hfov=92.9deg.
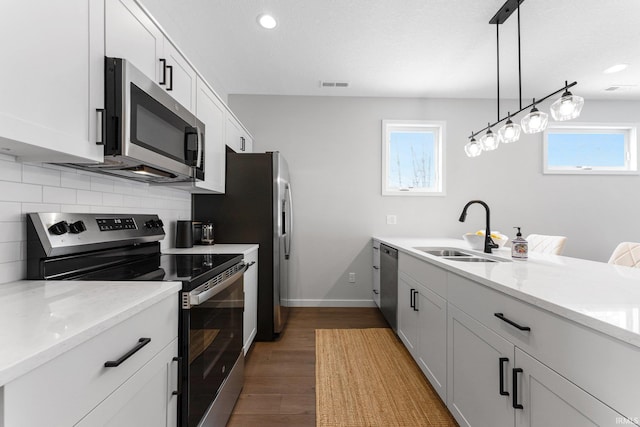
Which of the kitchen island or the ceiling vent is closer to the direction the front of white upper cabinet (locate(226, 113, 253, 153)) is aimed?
the ceiling vent

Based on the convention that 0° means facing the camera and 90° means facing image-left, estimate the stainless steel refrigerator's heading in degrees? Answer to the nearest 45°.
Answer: approximately 270°

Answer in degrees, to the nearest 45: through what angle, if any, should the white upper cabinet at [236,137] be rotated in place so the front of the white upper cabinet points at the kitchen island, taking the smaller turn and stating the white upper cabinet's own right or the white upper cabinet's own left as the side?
approximately 45° to the white upper cabinet's own right

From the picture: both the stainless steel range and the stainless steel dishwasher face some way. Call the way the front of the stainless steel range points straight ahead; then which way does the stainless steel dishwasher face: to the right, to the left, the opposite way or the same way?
the opposite way

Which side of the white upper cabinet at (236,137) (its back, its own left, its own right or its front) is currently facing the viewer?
right

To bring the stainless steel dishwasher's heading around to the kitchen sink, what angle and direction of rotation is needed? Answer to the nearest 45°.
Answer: approximately 135° to its left

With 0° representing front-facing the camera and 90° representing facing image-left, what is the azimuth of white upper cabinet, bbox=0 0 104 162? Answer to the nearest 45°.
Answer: approximately 315°

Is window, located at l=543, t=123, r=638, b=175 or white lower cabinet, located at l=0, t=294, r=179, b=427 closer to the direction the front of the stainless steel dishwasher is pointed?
the white lower cabinet

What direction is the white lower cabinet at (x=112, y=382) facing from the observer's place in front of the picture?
facing the viewer and to the right of the viewer

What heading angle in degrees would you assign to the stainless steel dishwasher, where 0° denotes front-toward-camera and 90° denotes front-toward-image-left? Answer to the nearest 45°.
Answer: approximately 90°
